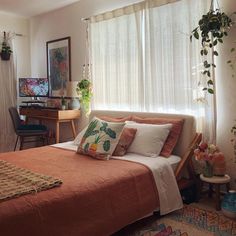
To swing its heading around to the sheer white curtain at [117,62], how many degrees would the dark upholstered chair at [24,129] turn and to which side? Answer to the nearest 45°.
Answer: approximately 45° to its right

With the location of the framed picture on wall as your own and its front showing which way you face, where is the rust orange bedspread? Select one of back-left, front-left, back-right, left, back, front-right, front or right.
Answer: front-left

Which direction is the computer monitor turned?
toward the camera

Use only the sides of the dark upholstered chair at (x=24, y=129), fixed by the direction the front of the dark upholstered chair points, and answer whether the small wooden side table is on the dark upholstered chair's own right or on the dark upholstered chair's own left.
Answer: on the dark upholstered chair's own right

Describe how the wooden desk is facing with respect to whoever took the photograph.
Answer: facing the viewer and to the left of the viewer

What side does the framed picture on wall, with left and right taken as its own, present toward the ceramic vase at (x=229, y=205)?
left

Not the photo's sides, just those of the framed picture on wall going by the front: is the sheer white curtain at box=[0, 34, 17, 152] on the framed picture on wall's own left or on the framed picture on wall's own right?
on the framed picture on wall's own right
